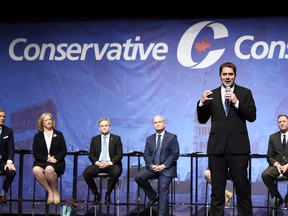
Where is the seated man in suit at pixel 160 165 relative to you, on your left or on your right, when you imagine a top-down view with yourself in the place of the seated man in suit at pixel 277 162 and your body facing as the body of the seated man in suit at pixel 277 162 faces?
on your right

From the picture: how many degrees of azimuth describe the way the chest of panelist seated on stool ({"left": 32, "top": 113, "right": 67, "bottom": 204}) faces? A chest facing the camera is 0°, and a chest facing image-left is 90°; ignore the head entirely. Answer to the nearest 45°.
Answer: approximately 0°

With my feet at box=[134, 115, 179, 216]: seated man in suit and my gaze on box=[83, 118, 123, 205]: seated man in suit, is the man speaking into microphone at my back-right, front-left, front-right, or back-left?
back-left

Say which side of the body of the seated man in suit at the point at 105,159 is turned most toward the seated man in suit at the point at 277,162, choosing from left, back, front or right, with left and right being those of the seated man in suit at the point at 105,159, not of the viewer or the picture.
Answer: left

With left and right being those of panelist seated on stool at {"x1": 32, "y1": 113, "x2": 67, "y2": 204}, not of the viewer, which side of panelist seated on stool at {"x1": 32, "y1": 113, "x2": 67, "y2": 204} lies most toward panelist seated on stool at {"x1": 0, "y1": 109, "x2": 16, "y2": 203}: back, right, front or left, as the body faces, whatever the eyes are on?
right

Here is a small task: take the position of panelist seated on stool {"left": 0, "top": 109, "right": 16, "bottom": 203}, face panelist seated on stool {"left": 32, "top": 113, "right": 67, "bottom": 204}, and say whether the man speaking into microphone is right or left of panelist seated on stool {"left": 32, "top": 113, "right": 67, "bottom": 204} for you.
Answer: right

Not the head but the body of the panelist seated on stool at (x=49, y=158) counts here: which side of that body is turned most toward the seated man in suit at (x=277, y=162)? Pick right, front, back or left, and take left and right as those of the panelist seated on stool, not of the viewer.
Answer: left
